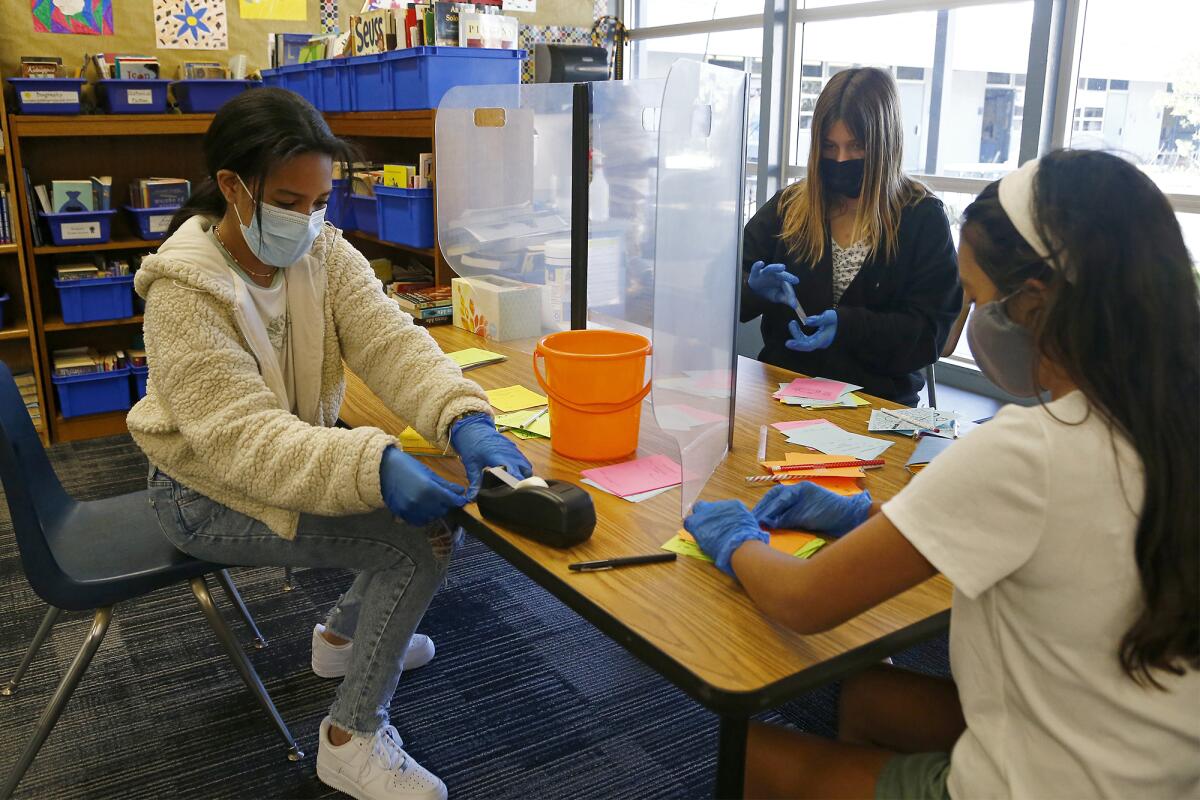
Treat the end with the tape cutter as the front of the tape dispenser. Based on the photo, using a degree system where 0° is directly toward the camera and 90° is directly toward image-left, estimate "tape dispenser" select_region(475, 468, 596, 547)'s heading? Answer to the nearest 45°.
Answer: approximately 135°

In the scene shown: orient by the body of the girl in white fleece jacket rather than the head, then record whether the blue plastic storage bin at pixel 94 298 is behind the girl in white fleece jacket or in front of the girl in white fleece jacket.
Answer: behind

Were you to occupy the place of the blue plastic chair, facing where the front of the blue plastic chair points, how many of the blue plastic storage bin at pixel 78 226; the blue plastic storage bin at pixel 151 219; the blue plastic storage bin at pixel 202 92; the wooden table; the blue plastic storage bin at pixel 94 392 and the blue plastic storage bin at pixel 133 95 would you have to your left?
5

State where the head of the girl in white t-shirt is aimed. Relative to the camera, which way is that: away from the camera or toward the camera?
away from the camera

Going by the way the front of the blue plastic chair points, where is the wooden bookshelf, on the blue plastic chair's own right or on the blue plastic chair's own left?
on the blue plastic chair's own left

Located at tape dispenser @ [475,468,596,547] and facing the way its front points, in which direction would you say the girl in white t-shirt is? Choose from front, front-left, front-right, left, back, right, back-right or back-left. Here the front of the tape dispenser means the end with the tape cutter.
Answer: back

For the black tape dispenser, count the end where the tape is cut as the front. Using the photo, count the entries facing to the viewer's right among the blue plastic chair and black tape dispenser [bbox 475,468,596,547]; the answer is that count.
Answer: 1

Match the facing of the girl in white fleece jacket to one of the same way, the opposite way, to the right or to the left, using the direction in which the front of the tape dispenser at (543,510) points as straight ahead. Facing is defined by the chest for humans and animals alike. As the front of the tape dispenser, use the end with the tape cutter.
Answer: the opposite way

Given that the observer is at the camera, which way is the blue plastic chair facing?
facing to the right of the viewer

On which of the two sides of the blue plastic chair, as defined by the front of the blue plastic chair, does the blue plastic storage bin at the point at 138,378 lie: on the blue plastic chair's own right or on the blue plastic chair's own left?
on the blue plastic chair's own left
